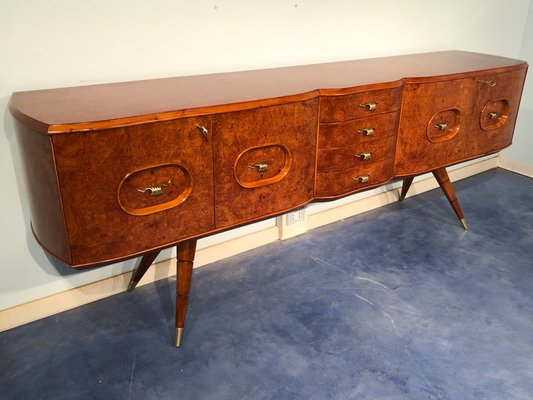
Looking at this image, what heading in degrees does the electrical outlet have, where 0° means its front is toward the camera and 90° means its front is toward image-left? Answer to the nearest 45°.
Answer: approximately 315°
